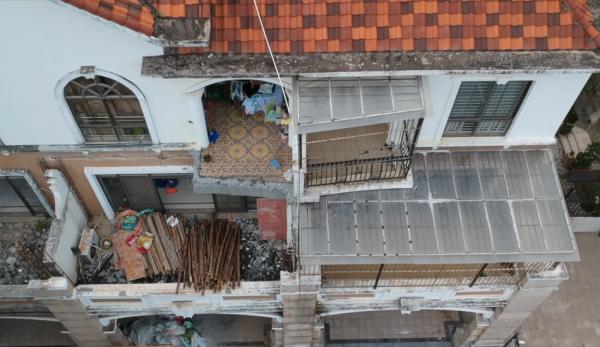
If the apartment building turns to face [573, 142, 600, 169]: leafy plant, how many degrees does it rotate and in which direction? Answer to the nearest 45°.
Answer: approximately 135° to its left

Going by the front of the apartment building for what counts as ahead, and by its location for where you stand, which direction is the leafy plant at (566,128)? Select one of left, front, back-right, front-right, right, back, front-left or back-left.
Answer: back-left

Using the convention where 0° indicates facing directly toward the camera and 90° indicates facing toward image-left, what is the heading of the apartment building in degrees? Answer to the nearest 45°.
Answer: approximately 0°
